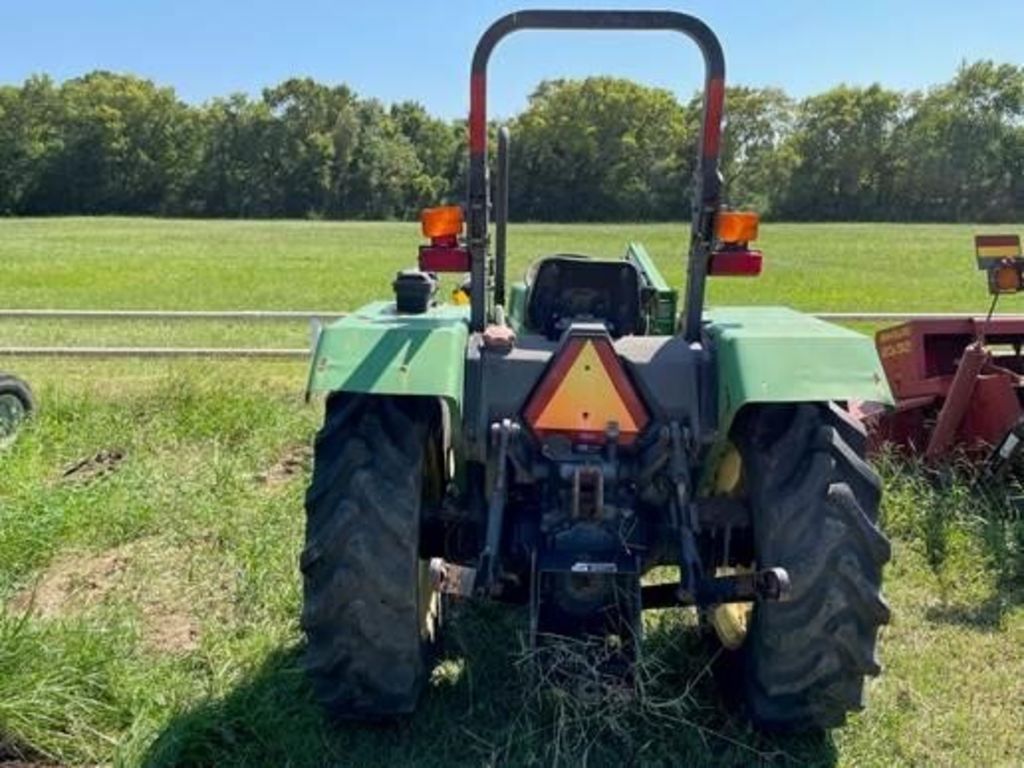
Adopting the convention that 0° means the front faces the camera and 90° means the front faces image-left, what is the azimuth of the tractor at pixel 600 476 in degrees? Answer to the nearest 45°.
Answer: approximately 180°

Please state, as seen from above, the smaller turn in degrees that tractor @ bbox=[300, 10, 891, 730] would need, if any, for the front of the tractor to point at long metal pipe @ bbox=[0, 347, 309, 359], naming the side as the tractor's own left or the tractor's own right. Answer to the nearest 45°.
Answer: approximately 45° to the tractor's own left

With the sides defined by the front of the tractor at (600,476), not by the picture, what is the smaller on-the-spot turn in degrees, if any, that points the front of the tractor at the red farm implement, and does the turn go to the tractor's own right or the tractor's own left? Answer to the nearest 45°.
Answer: approximately 45° to the tractor's own right
